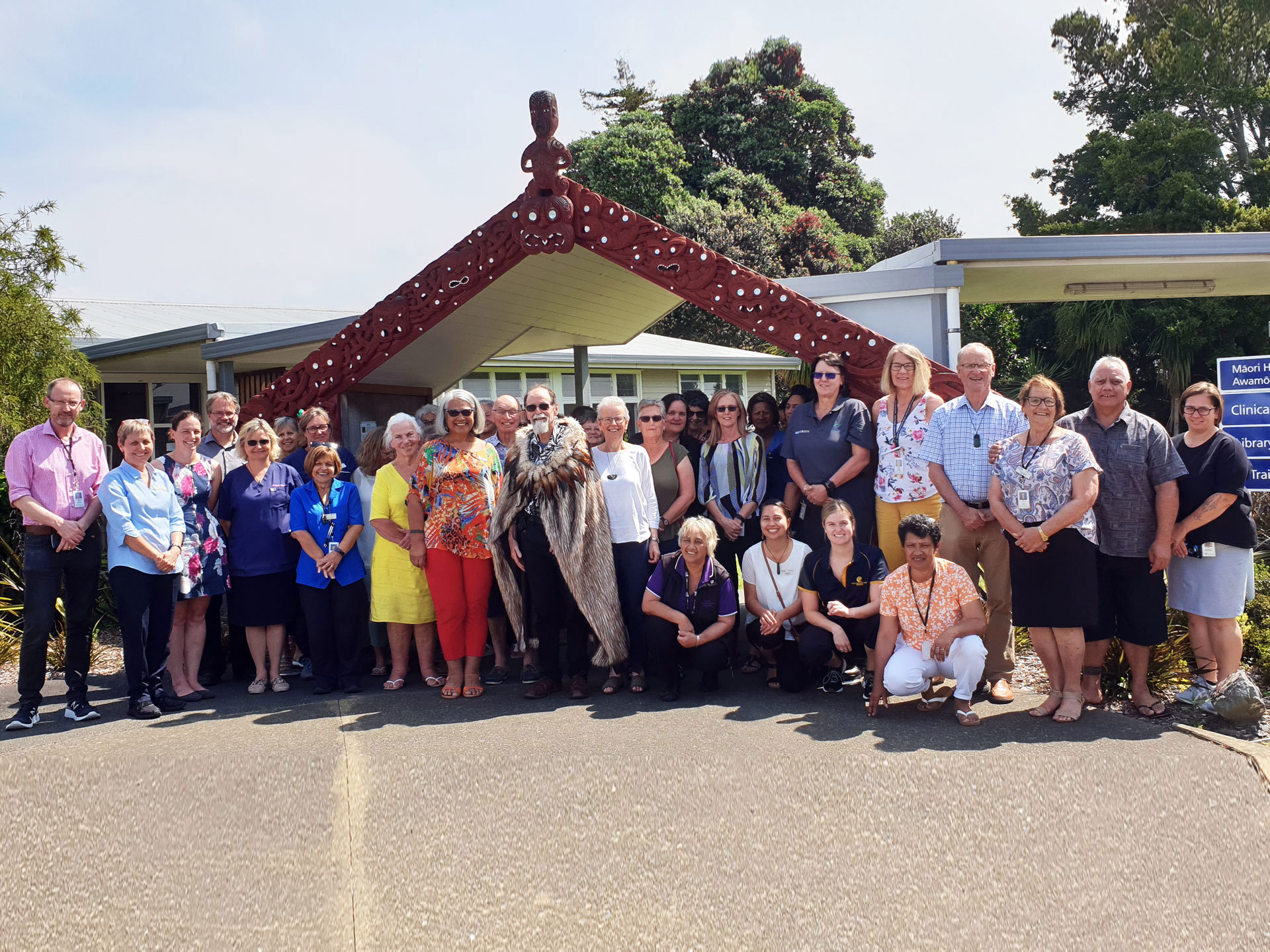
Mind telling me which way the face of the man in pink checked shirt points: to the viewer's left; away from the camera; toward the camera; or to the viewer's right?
toward the camera

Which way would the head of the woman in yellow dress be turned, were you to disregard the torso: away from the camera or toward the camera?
toward the camera

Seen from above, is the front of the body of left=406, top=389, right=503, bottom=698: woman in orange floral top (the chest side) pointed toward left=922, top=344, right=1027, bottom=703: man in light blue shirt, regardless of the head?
no

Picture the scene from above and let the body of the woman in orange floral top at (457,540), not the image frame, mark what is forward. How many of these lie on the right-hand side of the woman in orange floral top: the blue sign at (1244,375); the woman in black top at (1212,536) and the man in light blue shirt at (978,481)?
0

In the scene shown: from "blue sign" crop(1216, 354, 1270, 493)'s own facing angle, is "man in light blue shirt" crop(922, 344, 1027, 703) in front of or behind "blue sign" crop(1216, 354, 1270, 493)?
in front

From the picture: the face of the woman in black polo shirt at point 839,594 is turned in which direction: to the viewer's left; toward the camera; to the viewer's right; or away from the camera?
toward the camera

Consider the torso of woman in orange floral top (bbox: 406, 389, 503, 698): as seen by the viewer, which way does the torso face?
toward the camera

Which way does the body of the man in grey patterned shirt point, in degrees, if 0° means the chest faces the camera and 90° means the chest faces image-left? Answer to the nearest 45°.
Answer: approximately 0°

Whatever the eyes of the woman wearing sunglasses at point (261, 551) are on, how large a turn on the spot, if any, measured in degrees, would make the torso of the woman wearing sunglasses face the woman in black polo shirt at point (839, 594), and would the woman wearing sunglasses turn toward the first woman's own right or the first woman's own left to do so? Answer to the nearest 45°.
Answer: approximately 45° to the first woman's own left

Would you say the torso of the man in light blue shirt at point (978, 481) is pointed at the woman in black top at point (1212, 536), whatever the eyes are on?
no

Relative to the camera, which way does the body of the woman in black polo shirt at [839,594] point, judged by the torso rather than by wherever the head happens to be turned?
toward the camera

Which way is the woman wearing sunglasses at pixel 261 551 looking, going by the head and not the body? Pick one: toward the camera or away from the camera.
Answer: toward the camera

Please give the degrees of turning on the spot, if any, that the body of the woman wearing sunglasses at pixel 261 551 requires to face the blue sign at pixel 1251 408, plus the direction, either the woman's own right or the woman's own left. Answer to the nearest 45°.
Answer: approximately 90° to the woman's own left

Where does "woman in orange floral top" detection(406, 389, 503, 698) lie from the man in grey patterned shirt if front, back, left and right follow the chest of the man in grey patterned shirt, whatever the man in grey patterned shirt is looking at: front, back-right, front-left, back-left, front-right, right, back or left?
right

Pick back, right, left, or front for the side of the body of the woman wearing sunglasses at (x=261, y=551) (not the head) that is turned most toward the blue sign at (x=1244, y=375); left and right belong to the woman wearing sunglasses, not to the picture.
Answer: left

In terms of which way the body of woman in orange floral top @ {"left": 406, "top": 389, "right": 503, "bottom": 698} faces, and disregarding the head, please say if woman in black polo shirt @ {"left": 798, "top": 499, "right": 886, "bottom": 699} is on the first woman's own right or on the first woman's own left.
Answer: on the first woman's own left

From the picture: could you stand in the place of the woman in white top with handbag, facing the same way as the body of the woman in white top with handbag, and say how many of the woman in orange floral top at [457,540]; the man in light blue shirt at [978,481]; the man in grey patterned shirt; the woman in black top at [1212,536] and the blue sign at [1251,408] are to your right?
1

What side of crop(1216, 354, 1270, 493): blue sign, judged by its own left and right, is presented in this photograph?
front

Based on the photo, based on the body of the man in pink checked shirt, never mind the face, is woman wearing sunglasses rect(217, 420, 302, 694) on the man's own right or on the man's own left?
on the man's own left

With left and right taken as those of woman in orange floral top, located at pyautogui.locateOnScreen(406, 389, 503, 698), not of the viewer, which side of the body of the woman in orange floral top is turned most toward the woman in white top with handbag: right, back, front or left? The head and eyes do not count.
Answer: left

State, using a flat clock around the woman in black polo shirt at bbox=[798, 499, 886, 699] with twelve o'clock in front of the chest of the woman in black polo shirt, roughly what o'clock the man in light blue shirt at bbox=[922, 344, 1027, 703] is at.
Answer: The man in light blue shirt is roughly at 9 o'clock from the woman in black polo shirt.
